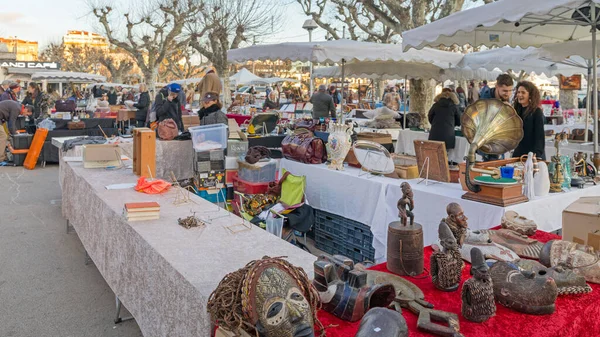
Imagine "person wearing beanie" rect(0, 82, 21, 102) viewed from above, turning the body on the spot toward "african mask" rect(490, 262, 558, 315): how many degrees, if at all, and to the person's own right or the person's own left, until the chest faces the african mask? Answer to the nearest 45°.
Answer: approximately 90° to the person's own right

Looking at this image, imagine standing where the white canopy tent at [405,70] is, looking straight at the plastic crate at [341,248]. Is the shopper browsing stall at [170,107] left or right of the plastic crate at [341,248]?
right

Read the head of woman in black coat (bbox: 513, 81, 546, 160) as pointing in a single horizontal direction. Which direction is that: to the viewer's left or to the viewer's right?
to the viewer's left

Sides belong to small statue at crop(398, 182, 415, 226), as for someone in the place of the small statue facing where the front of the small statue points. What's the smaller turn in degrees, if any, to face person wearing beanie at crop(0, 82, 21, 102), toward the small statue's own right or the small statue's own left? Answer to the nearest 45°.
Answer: approximately 180°

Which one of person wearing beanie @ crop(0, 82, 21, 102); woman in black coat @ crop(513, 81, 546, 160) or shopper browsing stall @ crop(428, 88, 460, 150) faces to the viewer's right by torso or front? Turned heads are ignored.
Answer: the person wearing beanie

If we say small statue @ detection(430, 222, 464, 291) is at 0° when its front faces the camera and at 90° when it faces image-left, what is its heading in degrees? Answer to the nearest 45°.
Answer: approximately 315°

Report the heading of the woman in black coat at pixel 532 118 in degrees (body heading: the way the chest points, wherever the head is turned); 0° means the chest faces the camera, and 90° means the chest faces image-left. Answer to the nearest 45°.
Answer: approximately 45°

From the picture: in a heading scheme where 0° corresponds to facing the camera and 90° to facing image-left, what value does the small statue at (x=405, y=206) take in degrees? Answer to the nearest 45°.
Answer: approximately 315°
